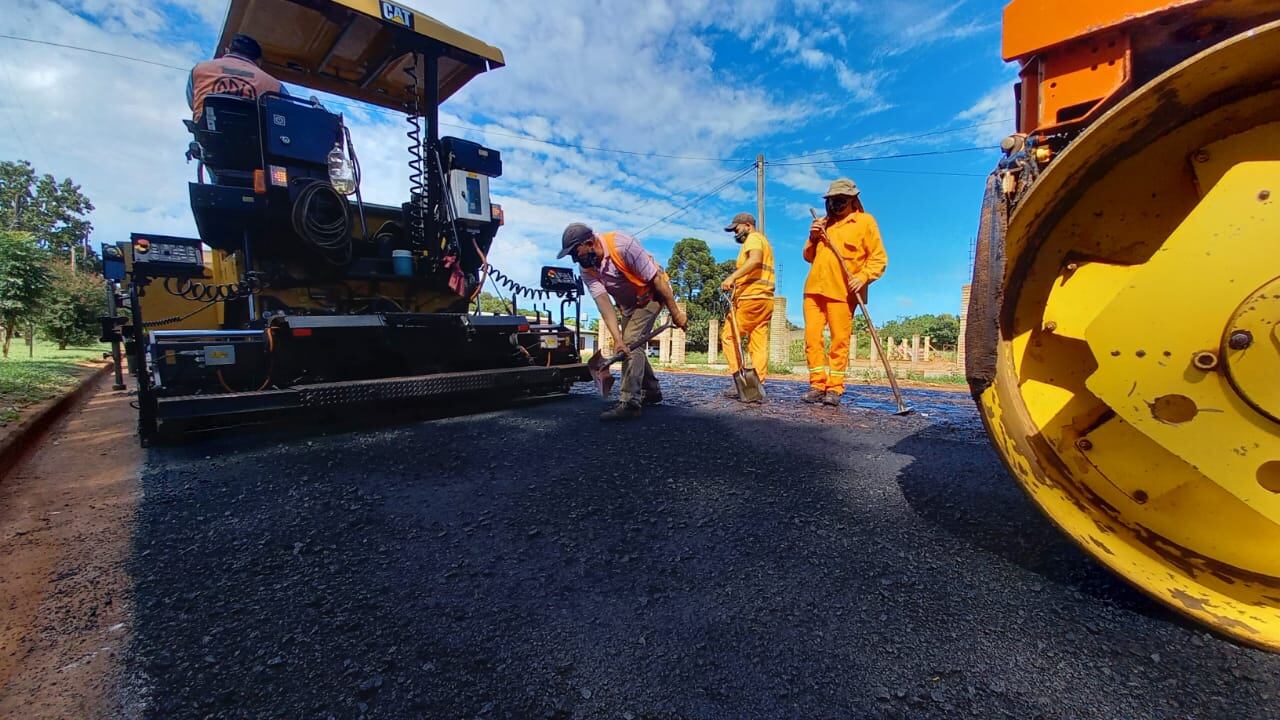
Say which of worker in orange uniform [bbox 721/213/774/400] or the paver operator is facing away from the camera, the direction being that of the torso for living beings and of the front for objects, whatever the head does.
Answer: the paver operator

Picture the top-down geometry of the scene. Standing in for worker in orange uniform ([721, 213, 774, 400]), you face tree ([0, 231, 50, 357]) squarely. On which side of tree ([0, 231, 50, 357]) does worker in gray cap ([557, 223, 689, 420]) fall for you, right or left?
left

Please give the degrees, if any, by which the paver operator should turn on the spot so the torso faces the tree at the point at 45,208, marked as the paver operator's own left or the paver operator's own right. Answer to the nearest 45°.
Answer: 0° — they already face it

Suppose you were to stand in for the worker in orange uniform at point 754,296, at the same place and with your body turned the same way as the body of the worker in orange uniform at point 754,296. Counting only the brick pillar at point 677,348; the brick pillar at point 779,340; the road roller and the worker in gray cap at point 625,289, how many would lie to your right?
2

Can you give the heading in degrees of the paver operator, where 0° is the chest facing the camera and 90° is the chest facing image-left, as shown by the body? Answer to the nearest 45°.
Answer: approximately 180°

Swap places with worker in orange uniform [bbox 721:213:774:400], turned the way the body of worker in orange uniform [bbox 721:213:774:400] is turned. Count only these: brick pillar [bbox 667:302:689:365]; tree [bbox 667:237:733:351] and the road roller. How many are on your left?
1

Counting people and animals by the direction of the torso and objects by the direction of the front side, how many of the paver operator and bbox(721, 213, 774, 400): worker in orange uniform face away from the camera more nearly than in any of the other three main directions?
1

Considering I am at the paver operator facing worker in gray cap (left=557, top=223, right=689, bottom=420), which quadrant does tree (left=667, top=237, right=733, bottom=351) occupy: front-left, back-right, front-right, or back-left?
front-left

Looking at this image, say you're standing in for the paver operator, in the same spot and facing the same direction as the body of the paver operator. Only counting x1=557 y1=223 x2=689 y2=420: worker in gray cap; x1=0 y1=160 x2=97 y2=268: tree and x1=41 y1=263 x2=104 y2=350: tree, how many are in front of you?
2

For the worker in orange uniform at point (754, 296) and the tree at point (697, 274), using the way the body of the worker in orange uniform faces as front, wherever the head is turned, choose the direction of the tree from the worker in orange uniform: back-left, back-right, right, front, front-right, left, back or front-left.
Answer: right
